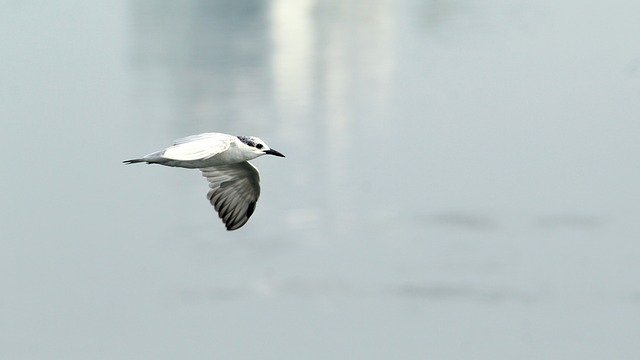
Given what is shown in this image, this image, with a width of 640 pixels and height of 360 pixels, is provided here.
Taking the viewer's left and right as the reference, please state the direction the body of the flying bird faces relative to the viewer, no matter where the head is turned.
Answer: facing to the right of the viewer
